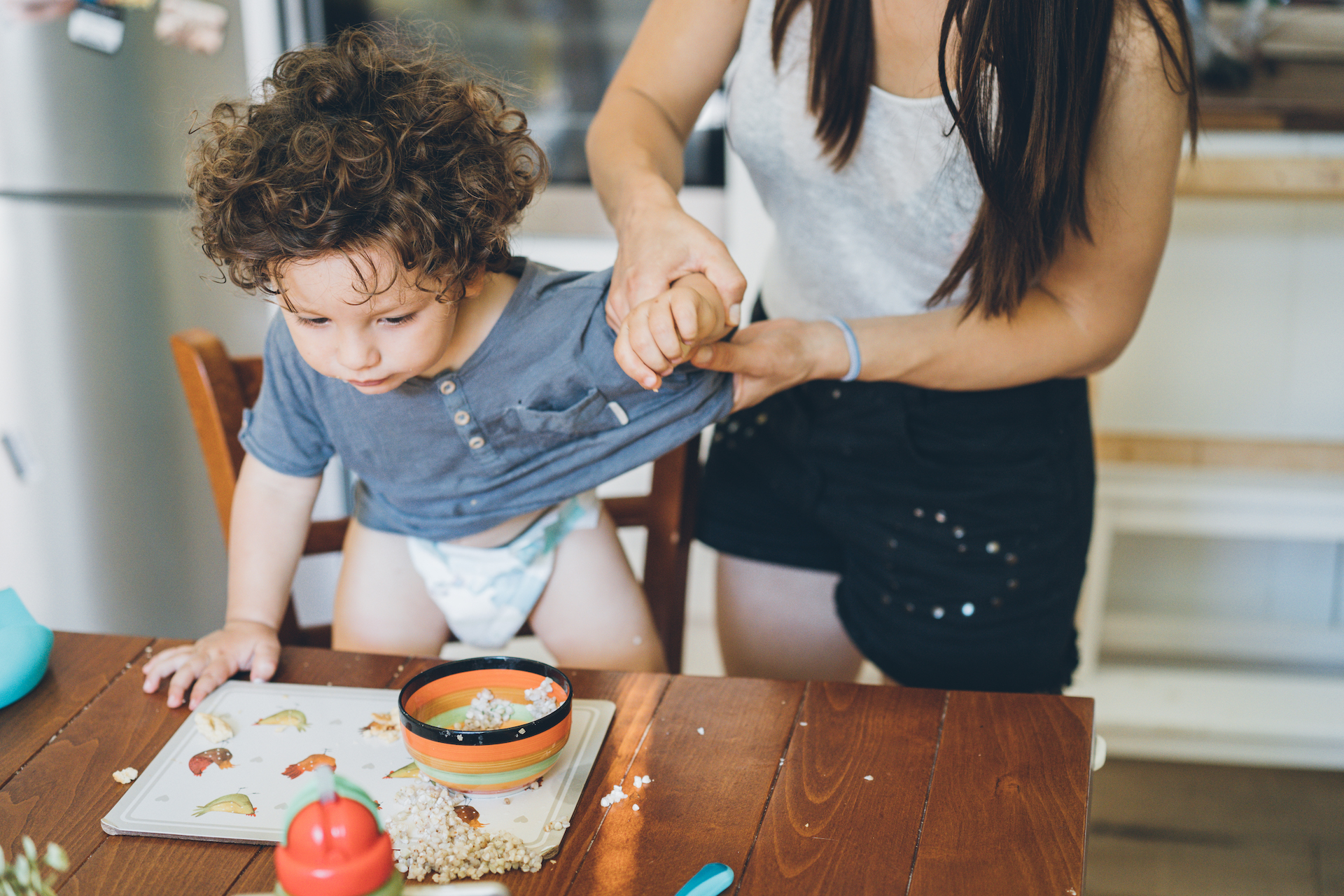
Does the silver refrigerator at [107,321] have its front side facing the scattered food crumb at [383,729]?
yes

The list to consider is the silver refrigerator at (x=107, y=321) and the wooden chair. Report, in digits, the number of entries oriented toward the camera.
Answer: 2

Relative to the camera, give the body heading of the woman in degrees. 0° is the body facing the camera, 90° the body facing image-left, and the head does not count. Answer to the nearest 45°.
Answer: approximately 45°

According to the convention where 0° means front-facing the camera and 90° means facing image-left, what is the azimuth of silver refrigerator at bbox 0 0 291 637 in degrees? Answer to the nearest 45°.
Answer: approximately 0°

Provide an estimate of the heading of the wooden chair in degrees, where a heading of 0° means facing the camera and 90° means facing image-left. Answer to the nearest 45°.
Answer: approximately 0°

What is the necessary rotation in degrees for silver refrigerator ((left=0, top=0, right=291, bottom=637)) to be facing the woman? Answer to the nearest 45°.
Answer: approximately 45° to its left
